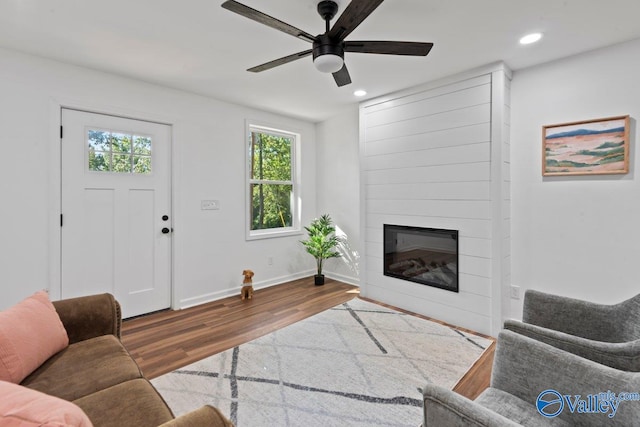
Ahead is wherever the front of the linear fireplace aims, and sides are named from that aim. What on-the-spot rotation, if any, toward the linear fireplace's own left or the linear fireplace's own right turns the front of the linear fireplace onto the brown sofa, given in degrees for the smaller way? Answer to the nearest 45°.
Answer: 0° — it already faces it

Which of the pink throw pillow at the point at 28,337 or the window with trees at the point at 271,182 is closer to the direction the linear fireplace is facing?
the pink throw pillow

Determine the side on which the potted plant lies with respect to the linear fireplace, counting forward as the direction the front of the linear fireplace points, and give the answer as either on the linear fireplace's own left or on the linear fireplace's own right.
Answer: on the linear fireplace's own right

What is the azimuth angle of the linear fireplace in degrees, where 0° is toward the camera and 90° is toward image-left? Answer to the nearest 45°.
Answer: approximately 45°

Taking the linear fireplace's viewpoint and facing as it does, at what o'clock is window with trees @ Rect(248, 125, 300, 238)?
The window with trees is roughly at 2 o'clock from the linear fireplace.

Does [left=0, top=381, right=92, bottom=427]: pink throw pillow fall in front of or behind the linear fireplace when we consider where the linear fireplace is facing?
in front

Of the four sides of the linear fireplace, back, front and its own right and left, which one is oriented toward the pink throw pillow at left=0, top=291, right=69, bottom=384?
front

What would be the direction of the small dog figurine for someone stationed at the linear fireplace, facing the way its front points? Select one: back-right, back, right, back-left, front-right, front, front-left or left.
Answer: front-right

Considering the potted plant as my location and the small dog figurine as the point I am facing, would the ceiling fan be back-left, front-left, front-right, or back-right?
front-left
